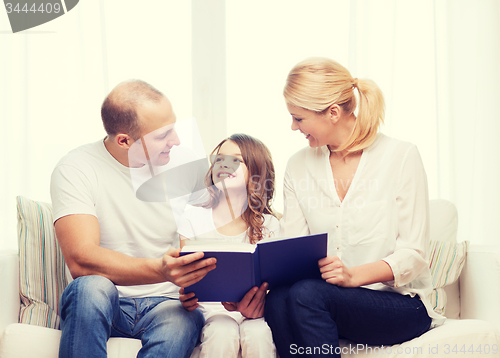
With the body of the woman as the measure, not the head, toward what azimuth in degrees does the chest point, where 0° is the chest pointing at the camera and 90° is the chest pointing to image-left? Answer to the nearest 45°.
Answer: approximately 45°

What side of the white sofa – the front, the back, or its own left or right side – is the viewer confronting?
front

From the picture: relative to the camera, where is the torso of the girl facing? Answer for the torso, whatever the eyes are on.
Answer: toward the camera

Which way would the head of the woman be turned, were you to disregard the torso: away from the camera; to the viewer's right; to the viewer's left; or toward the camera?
to the viewer's left

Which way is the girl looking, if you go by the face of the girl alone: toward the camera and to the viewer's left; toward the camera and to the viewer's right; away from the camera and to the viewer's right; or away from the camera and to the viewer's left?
toward the camera and to the viewer's left
